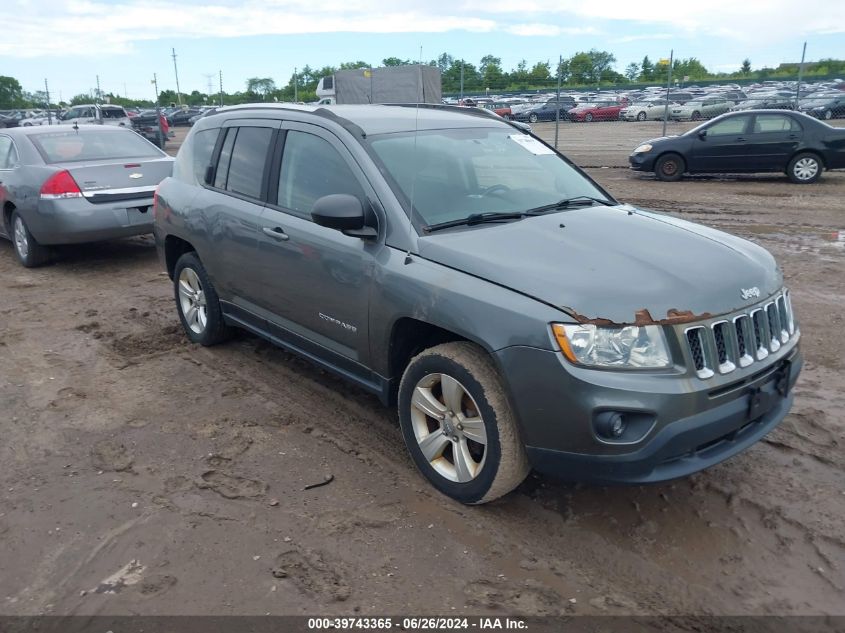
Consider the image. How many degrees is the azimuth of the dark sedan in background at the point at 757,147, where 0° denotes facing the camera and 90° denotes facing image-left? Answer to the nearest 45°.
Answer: approximately 90°

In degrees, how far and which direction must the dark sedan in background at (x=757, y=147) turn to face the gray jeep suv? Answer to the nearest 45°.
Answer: approximately 90° to its left

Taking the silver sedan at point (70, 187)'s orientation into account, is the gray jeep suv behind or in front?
behind

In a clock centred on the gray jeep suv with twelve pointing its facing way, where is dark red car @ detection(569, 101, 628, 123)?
The dark red car is roughly at 8 o'clock from the gray jeep suv.

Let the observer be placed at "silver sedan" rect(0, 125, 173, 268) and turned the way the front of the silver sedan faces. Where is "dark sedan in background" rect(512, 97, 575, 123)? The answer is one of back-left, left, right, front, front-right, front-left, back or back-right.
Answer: right

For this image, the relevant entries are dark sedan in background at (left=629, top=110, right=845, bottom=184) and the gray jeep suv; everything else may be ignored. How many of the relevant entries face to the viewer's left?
1

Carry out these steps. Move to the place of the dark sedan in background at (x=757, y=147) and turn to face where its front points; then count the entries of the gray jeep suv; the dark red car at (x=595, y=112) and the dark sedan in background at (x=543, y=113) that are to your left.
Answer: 1

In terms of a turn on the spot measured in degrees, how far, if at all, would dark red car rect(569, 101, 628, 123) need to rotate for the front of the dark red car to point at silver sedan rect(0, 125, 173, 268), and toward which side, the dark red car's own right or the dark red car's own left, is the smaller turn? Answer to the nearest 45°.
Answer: approximately 45° to the dark red car's own left

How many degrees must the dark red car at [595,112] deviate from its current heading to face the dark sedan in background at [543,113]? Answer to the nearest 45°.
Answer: approximately 45° to its right

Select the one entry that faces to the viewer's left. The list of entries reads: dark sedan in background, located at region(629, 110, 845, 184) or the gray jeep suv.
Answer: the dark sedan in background

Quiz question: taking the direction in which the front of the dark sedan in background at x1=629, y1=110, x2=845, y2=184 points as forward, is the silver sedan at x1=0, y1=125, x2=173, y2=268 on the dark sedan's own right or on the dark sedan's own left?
on the dark sedan's own left

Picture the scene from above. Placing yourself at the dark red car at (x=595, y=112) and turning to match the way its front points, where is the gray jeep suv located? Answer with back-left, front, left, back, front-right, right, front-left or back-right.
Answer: front-left
